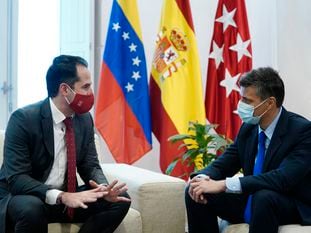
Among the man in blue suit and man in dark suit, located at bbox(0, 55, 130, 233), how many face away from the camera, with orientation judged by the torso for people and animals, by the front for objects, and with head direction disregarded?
0

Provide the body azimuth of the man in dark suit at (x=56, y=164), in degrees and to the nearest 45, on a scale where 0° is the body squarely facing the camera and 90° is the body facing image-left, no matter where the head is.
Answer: approximately 315°

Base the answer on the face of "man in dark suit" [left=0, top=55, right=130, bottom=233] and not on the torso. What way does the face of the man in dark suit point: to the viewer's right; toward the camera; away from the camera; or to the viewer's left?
to the viewer's right

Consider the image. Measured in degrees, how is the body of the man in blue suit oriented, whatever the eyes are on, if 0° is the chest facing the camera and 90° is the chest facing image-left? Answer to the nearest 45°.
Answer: approximately 45°

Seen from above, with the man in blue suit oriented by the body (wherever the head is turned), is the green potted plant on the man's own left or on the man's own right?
on the man's own right

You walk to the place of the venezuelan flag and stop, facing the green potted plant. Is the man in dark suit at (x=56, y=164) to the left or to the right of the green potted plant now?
right

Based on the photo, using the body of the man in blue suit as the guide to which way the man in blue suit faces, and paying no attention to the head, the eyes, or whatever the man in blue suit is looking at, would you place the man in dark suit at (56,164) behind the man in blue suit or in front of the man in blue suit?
in front

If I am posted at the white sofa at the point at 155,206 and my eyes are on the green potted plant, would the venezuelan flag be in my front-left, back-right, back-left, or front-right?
front-left

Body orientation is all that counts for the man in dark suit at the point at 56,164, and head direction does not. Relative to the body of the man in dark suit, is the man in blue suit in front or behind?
in front

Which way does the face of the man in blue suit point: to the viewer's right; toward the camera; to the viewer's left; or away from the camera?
to the viewer's left
